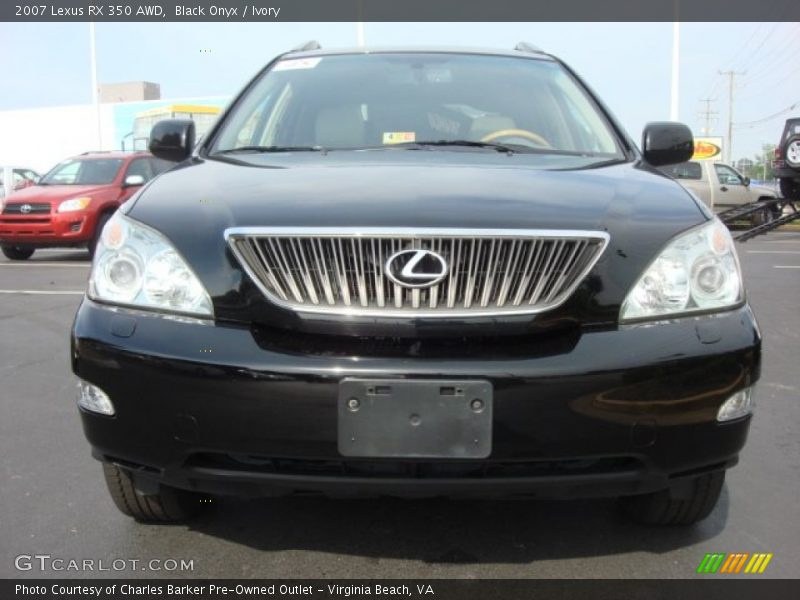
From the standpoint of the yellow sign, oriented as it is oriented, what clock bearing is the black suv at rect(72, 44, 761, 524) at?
The black suv is roughly at 12 o'clock from the yellow sign.

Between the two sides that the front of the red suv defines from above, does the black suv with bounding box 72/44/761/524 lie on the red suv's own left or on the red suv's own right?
on the red suv's own left

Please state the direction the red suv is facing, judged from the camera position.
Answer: facing the viewer and to the left of the viewer

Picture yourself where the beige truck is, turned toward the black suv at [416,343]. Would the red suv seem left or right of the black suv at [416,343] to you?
right

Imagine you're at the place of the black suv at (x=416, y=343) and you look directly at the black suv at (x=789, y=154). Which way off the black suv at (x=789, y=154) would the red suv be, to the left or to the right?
left

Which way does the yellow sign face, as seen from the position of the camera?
facing the viewer

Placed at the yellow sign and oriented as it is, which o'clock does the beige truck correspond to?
The beige truck is roughly at 12 o'clock from the yellow sign.
